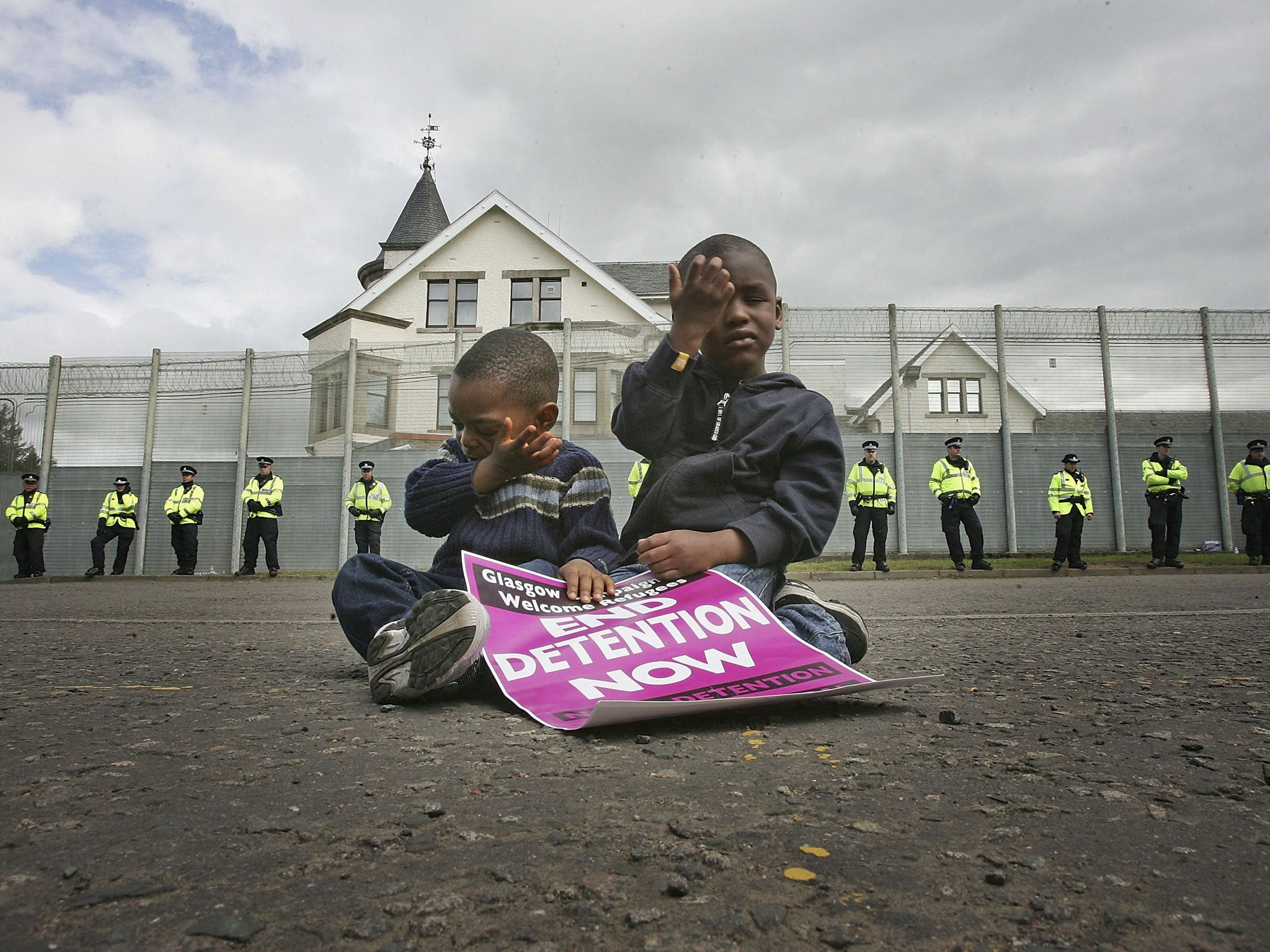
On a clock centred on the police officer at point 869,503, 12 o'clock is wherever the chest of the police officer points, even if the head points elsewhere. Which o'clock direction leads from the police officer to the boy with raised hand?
The boy with raised hand is roughly at 12 o'clock from the police officer.

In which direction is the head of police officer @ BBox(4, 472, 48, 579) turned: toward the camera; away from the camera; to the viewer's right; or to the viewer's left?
toward the camera

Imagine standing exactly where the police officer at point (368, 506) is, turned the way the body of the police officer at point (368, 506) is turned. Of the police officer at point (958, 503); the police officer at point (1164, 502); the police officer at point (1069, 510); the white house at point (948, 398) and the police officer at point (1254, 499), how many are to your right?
0

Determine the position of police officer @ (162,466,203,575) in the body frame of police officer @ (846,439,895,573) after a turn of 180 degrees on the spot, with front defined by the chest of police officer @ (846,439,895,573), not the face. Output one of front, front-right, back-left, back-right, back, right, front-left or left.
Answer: left

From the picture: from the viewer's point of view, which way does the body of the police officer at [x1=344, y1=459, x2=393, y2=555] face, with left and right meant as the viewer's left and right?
facing the viewer

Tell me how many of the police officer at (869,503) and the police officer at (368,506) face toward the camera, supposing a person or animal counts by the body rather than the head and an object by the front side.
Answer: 2

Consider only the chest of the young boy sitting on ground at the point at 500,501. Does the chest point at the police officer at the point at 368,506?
no

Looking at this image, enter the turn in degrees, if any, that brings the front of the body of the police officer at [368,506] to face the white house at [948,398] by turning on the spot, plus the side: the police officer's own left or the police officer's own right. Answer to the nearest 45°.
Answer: approximately 90° to the police officer's own left

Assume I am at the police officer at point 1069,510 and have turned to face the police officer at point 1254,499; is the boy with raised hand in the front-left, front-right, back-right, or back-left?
back-right

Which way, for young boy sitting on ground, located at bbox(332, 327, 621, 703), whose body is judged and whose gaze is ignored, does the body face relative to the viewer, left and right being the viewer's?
facing the viewer and to the left of the viewer

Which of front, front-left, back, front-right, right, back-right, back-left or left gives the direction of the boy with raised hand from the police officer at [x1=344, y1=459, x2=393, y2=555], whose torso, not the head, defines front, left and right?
front

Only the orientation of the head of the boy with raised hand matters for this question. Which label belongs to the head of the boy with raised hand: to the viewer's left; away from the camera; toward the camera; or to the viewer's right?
toward the camera

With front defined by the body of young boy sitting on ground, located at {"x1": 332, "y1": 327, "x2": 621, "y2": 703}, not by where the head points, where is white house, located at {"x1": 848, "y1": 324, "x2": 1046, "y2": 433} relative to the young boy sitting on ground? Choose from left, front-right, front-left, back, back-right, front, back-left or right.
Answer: back

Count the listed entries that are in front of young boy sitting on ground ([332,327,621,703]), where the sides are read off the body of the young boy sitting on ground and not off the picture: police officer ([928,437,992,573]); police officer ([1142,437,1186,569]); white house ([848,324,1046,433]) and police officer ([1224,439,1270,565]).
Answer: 0

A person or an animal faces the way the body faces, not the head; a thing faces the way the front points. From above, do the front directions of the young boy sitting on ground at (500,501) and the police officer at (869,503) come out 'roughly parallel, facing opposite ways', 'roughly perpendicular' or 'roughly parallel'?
roughly parallel

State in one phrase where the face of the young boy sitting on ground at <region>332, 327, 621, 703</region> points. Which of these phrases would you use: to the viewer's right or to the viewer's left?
to the viewer's left

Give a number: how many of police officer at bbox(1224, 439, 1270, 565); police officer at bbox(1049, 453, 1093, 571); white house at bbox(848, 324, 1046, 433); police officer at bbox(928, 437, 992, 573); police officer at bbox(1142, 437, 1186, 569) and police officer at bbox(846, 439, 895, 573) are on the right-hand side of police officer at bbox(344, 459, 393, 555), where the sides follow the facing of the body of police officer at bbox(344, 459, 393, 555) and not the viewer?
0

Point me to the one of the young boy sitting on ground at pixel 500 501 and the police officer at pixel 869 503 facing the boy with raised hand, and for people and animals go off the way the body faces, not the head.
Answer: the police officer

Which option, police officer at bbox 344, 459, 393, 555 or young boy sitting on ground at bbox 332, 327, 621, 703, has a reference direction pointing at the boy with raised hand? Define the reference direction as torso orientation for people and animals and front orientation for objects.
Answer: the police officer
